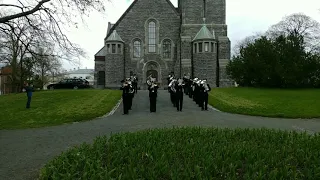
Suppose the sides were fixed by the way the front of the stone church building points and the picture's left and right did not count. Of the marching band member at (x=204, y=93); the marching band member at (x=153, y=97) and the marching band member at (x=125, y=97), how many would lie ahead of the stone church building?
3

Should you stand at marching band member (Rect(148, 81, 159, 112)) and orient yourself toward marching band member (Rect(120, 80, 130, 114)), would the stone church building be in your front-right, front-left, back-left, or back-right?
back-right

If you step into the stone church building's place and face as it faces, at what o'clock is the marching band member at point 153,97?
The marching band member is roughly at 12 o'clock from the stone church building.

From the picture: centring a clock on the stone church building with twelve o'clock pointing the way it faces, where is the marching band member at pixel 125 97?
The marching band member is roughly at 12 o'clock from the stone church building.

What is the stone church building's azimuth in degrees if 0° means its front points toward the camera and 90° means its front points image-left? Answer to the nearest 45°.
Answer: approximately 0°

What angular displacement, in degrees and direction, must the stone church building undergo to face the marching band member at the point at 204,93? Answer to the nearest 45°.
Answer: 0° — it already faces them
